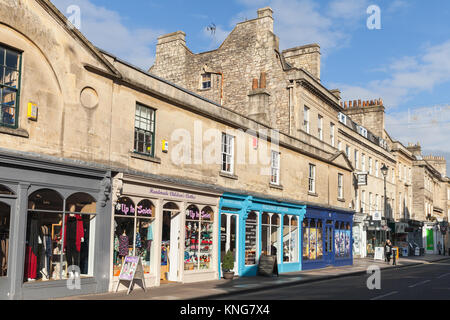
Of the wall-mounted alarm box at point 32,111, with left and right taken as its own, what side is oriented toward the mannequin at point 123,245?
left

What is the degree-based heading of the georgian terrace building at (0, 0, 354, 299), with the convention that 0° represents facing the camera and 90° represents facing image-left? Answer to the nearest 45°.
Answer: approximately 315°

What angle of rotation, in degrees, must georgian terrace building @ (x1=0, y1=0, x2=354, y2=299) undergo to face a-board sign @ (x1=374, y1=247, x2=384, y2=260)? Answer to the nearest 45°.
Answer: approximately 90° to its left

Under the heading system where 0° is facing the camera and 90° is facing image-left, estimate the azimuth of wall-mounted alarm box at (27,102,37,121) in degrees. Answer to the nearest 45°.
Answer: approximately 315°
